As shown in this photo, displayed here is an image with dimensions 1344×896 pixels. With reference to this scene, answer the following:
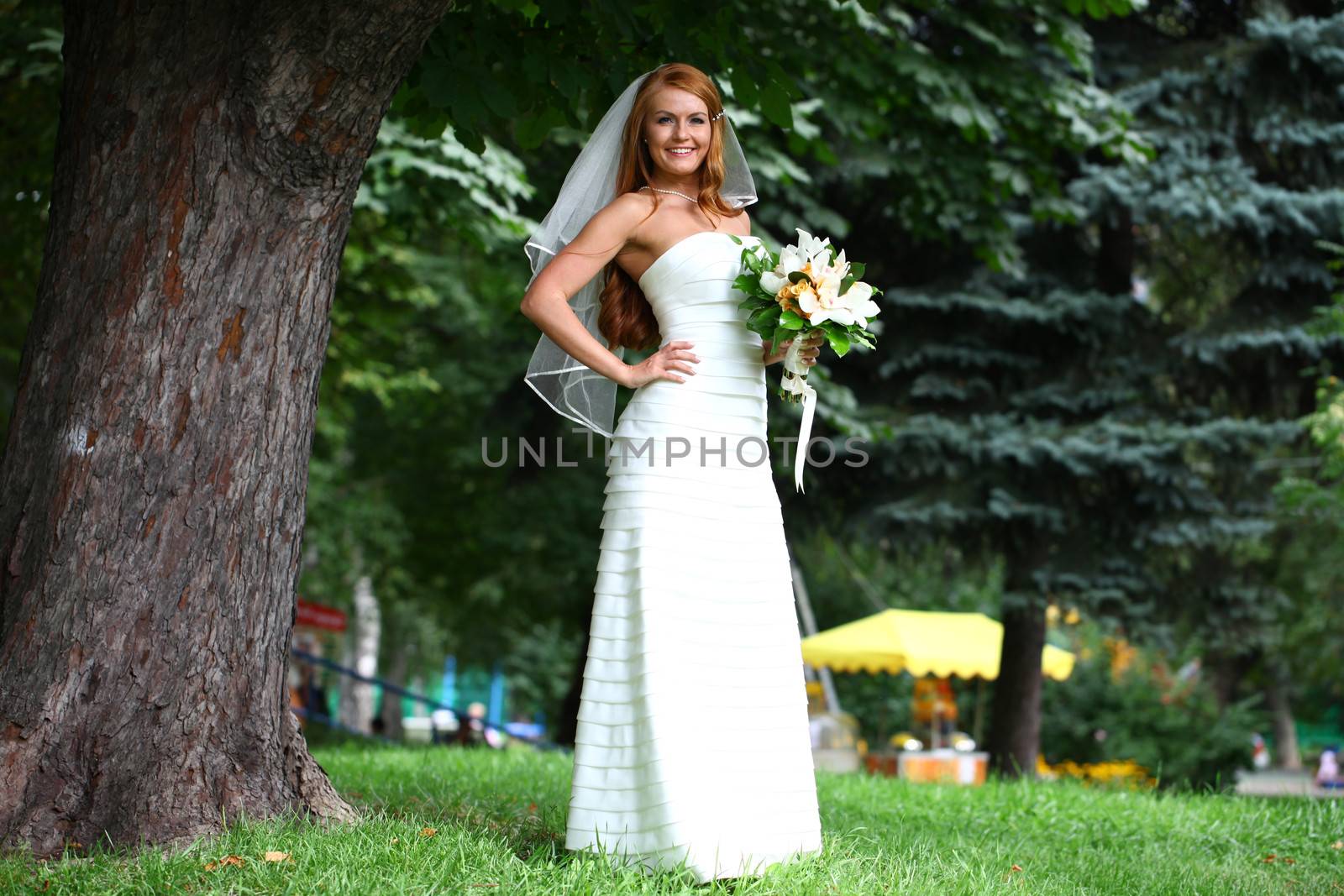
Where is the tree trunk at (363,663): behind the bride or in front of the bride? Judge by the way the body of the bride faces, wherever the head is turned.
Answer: behind

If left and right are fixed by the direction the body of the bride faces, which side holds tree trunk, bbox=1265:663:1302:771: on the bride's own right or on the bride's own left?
on the bride's own left

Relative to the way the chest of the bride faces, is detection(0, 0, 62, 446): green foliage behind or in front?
behind

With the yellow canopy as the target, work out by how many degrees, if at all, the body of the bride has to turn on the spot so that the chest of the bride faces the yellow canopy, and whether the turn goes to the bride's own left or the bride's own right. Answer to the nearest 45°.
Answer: approximately 135° to the bride's own left

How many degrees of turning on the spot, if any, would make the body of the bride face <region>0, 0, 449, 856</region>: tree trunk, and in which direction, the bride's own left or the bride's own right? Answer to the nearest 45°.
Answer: approximately 135° to the bride's own right

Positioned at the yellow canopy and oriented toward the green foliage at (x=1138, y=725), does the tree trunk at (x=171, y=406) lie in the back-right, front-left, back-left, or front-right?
back-right

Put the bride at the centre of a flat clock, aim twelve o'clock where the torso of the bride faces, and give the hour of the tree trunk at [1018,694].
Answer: The tree trunk is roughly at 8 o'clock from the bride.

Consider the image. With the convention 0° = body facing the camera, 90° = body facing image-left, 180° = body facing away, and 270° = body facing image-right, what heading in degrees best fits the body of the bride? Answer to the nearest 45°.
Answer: approximately 315°

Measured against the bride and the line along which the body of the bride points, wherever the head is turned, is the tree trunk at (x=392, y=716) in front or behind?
behind
